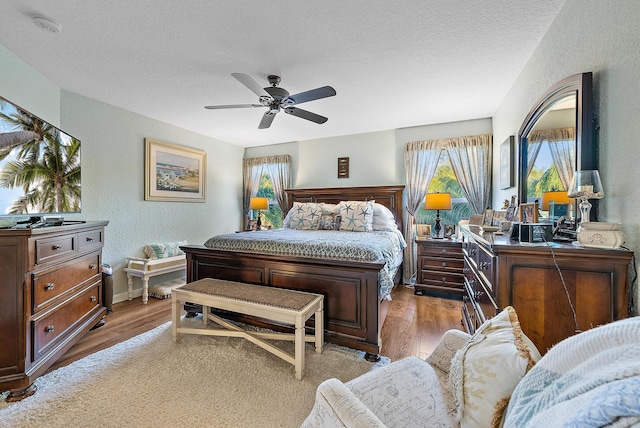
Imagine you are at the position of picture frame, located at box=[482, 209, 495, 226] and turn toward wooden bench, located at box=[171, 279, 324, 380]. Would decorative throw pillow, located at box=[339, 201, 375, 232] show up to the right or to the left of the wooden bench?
right

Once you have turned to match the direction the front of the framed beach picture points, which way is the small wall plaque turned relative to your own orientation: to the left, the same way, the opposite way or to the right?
to the right

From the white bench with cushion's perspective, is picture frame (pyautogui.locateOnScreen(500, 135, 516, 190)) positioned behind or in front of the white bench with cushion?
in front

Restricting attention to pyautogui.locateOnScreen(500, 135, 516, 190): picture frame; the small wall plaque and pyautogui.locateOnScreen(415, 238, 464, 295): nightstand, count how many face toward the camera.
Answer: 2

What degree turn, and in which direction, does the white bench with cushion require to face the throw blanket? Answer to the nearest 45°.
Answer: approximately 45° to its right

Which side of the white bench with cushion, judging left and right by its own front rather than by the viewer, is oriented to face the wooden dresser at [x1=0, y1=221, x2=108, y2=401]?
right

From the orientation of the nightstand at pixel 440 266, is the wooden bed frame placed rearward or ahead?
ahead

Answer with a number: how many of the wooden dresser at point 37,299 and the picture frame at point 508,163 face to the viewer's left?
1

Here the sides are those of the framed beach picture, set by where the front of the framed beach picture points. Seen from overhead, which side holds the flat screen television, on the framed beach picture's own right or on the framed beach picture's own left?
on the framed beach picture's own right

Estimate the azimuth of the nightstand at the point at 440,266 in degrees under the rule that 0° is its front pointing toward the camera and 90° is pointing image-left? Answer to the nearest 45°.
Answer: approximately 0°

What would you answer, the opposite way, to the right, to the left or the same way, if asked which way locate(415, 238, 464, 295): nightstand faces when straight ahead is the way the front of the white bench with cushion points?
to the right

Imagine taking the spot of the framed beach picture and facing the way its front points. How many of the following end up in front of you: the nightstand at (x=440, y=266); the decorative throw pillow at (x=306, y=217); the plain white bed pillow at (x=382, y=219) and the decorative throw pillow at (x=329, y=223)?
4

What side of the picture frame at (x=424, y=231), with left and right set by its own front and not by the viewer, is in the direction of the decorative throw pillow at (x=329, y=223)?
right

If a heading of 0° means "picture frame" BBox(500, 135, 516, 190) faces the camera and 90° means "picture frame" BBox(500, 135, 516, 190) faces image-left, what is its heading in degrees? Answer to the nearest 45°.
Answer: approximately 90°
